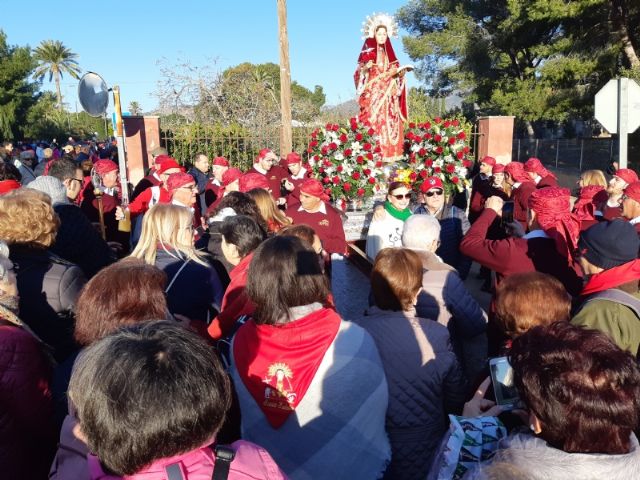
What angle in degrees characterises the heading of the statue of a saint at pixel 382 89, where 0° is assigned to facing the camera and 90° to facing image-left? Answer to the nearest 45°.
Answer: approximately 0°

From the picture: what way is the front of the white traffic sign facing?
away from the camera

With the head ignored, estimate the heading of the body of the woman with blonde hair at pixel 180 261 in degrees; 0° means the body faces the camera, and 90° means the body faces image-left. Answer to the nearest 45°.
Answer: approximately 225°

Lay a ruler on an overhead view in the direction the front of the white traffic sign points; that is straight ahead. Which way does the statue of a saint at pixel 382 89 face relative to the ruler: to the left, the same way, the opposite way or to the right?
the opposite way

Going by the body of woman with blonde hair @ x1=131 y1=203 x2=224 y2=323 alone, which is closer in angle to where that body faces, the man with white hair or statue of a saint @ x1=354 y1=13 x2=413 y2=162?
the statue of a saint

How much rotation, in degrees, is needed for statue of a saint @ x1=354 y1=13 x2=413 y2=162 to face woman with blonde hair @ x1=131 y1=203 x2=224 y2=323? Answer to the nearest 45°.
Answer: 0° — it already faces them

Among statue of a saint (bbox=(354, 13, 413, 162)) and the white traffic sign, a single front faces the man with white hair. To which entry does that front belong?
the statue of a saint

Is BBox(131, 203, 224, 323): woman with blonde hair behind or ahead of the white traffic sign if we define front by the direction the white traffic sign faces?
behind

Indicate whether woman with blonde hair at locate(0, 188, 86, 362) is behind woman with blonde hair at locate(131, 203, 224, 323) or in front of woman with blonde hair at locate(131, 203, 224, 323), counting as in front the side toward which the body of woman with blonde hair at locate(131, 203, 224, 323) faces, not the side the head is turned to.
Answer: behind

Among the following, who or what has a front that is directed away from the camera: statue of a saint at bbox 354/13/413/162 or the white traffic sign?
the white traffic sign
